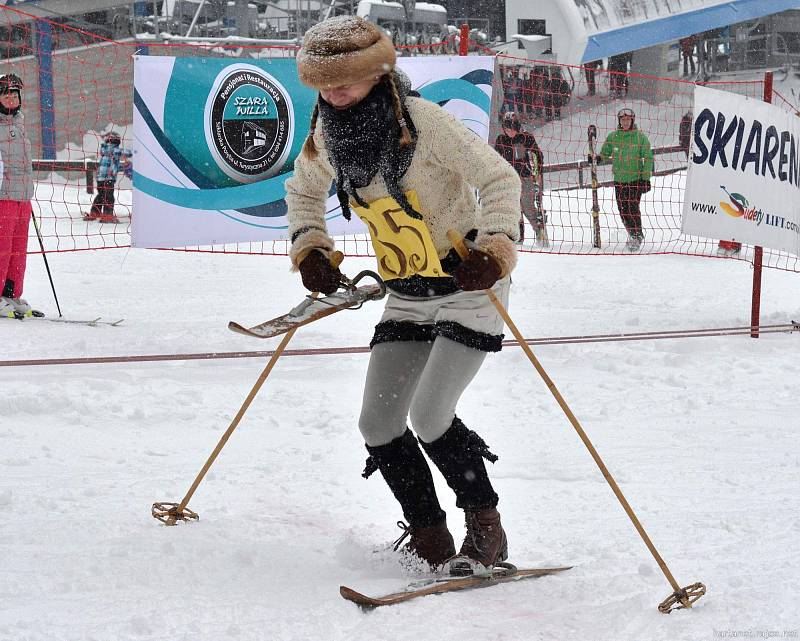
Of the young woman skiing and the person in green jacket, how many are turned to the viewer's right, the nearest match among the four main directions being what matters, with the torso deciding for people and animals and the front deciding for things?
0

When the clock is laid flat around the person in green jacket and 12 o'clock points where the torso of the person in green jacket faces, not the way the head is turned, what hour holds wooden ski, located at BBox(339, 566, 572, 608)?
The wooden ski is roughly at 12 o'clock from the person in green jacket.

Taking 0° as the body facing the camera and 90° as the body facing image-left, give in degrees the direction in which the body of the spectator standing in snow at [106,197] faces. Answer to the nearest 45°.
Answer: approximately 315°

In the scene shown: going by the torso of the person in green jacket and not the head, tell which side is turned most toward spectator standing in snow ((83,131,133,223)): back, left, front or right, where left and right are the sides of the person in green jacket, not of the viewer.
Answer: right

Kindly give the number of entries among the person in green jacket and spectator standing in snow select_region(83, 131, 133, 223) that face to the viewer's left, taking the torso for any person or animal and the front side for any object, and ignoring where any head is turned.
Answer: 0

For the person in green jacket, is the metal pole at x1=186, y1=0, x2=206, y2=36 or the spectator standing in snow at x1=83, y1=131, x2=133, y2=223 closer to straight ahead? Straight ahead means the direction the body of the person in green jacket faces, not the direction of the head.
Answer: the spectator standing in snow
